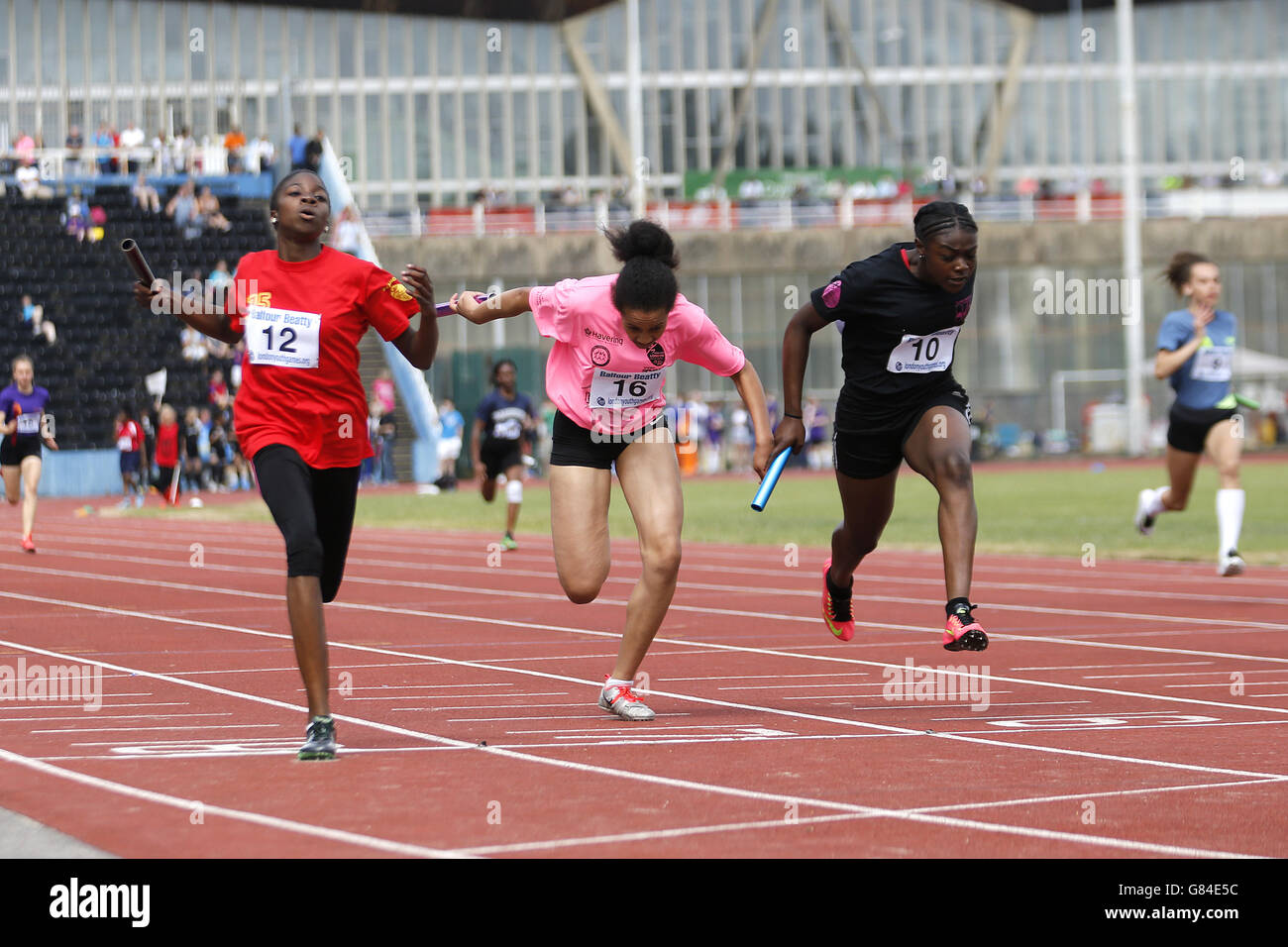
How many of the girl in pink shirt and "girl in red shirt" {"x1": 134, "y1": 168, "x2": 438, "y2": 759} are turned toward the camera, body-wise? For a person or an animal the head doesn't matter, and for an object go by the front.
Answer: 2

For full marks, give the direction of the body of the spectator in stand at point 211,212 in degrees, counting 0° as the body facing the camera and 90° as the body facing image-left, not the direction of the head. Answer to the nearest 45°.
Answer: approximately 315°

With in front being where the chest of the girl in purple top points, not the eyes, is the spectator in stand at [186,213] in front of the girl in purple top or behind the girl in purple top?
behind

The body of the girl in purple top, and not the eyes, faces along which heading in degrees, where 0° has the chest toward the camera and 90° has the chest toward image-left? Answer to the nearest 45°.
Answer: approximately 0°

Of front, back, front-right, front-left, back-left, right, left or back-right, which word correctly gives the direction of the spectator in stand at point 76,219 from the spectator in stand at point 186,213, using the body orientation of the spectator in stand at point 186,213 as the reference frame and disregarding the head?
back-right

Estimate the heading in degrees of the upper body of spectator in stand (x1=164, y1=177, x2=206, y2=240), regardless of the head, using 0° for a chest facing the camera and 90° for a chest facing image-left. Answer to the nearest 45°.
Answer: approximately 315°
